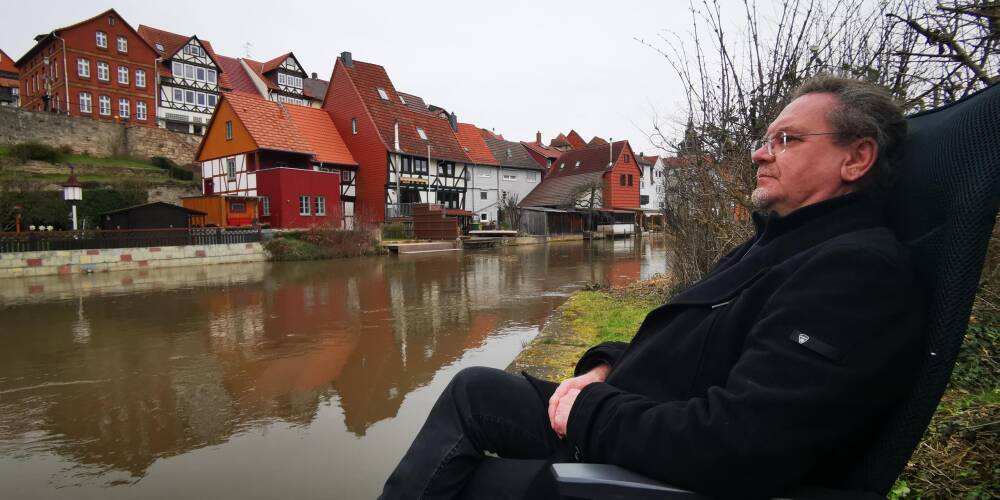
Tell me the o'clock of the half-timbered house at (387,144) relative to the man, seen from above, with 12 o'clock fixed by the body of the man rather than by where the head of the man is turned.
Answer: The half-timbered house is roughly at 2 o'clock from the man.

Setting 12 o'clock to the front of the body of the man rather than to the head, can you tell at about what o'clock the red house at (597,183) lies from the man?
The red house is roughly at 3 o'clock from the man.

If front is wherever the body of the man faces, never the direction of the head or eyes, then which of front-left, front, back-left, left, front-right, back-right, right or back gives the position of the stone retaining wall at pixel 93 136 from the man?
front-right

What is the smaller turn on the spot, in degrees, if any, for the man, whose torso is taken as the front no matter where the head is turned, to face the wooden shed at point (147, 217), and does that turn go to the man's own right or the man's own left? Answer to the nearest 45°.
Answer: approximately 45° to the man's own right

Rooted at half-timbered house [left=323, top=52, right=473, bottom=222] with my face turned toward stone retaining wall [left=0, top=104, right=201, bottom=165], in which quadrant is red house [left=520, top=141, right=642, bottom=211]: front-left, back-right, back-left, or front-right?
back-right

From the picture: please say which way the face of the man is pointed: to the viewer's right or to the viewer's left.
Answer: to the viewer's left

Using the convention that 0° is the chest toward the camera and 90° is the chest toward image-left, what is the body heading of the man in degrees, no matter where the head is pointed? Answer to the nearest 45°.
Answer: approximately 90°
